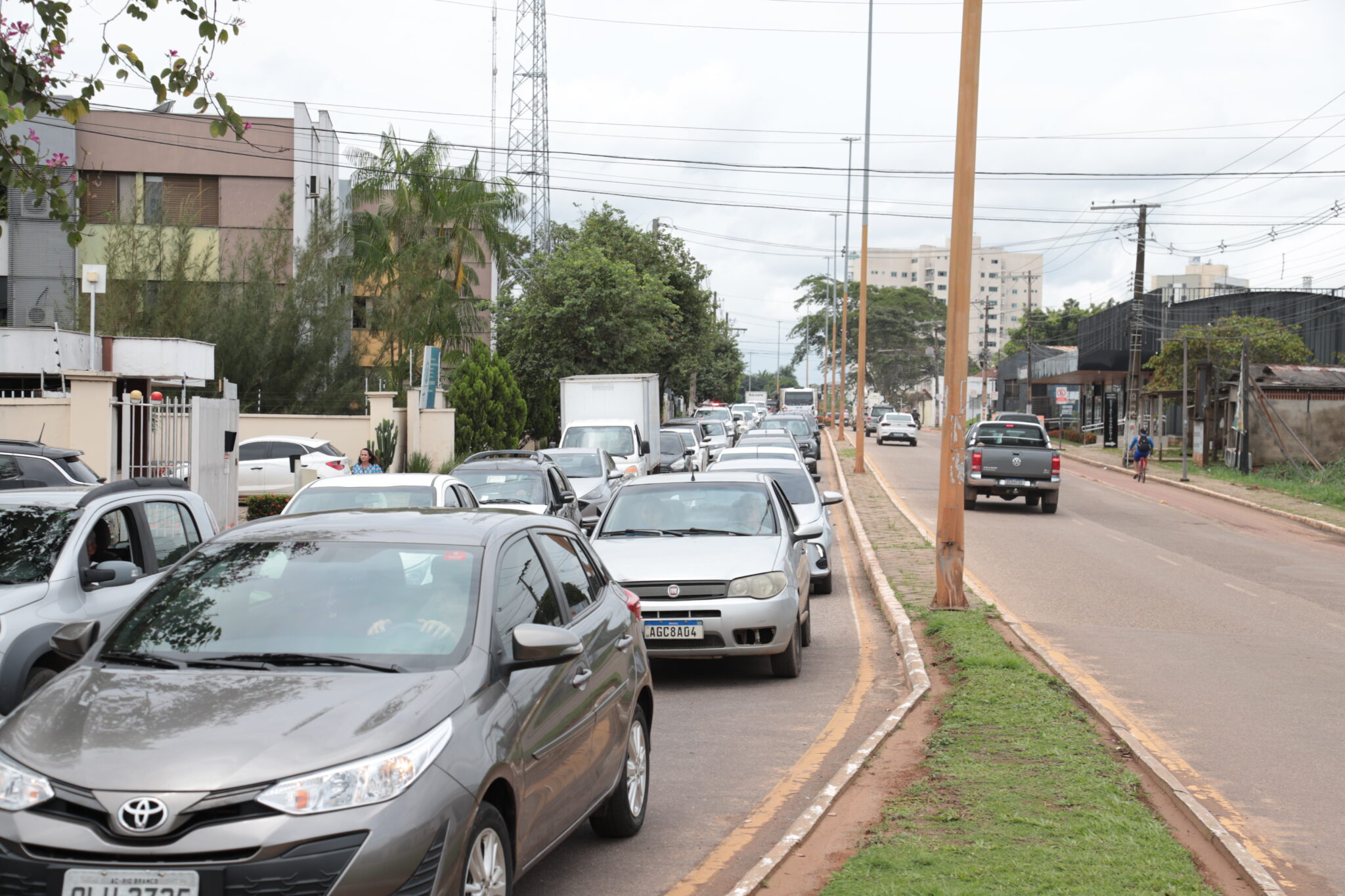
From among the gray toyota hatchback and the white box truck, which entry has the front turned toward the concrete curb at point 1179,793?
the white box truck

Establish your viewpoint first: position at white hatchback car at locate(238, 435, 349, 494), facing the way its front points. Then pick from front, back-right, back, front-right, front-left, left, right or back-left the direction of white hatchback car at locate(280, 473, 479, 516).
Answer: left

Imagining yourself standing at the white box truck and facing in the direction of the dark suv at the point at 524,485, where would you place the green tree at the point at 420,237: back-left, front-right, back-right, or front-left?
back-right

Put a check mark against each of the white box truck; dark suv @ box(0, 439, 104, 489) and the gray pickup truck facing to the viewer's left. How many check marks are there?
1

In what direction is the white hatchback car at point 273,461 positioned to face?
to the viewer's left

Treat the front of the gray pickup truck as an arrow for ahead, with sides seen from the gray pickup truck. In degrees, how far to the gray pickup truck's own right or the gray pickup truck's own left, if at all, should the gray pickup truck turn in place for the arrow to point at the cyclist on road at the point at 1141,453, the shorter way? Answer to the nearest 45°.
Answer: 0° — it already faces them

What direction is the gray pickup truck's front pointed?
away from the camera

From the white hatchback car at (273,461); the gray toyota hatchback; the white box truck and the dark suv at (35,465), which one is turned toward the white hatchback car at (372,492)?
the white box truck

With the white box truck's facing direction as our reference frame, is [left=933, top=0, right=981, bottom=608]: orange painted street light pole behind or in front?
in front

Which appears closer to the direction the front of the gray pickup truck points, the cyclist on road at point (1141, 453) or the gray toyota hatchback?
the cyclist on road

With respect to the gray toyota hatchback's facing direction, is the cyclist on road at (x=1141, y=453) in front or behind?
behind

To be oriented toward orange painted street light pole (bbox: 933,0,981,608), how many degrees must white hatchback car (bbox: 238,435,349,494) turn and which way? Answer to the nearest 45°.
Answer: approximately 135° to its left

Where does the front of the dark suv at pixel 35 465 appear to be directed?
to the viewer's left

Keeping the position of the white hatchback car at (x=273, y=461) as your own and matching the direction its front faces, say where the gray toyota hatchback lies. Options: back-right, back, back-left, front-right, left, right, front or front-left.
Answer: left

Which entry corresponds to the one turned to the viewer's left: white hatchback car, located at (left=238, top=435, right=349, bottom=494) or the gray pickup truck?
the white hatchback car
